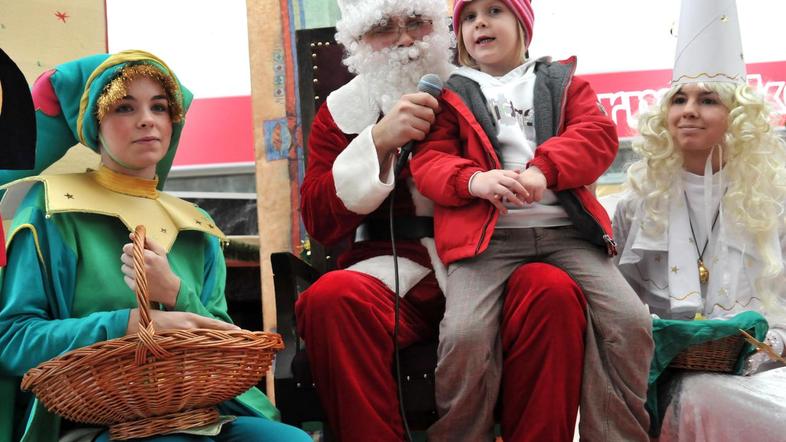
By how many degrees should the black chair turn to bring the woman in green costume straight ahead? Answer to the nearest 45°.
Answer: approximately 90° to its right

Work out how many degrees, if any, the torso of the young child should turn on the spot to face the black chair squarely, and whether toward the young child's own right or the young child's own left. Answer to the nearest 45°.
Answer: approximately 90° to the young child's own right

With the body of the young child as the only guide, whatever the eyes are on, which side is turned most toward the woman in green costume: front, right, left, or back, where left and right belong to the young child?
right

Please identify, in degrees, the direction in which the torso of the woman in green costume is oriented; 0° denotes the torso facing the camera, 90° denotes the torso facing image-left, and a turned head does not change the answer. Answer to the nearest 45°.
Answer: approximately 315°

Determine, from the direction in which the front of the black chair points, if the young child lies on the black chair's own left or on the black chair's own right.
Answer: on the black chair's own left

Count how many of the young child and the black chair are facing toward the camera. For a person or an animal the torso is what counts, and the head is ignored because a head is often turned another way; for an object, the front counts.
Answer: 2
